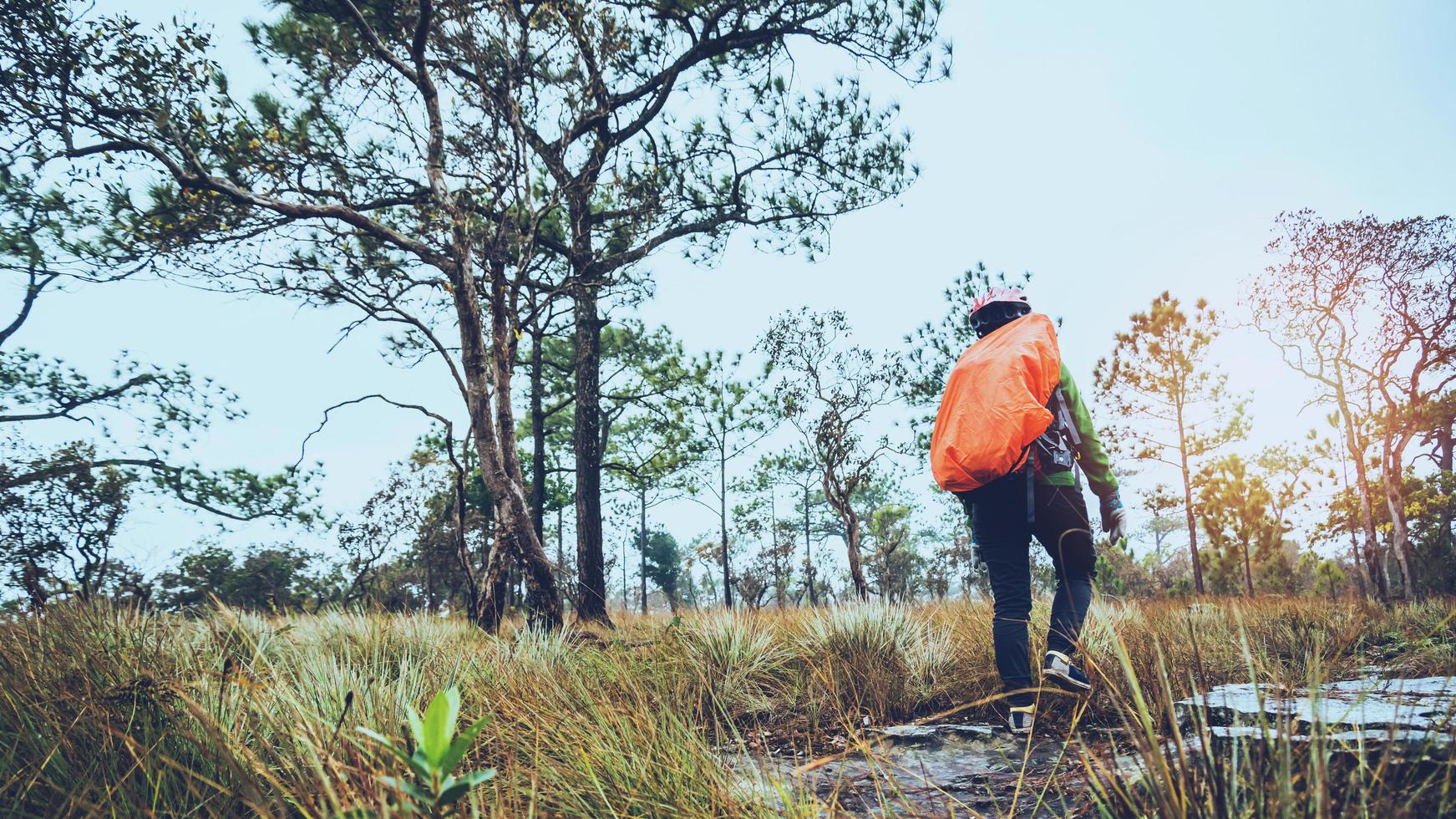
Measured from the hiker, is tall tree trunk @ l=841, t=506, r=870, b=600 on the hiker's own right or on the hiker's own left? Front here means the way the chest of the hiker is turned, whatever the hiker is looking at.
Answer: on the hiker's own left

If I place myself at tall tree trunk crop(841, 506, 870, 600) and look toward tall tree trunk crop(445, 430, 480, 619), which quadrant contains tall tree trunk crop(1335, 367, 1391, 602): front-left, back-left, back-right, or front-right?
back-left

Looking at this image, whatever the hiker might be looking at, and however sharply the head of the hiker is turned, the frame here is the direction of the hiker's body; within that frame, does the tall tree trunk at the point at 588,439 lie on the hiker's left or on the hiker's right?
on the hiker's left

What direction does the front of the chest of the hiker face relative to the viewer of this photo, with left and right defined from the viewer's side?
facing away from the viewer and to the right of the viewer

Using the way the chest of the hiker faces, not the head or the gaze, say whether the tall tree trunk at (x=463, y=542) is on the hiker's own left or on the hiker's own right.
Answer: on the hiker's own left

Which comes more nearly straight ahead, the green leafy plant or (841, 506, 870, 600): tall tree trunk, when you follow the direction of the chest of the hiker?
the tall tree trunk

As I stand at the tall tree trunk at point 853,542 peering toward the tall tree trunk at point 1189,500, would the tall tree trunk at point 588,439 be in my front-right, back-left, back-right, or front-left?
back-right
